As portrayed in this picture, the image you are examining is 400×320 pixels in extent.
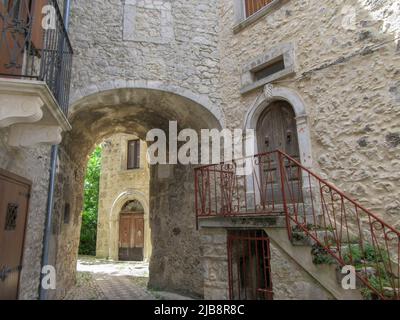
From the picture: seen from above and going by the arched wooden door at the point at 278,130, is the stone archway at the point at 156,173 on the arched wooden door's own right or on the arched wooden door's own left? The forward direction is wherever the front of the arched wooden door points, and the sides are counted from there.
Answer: on the arched wooden door's own right

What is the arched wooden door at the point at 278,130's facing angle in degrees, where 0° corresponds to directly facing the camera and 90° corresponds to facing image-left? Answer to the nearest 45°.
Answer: approximately 45°

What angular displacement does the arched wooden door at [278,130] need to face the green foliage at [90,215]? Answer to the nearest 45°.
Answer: approximately 90° to its right
